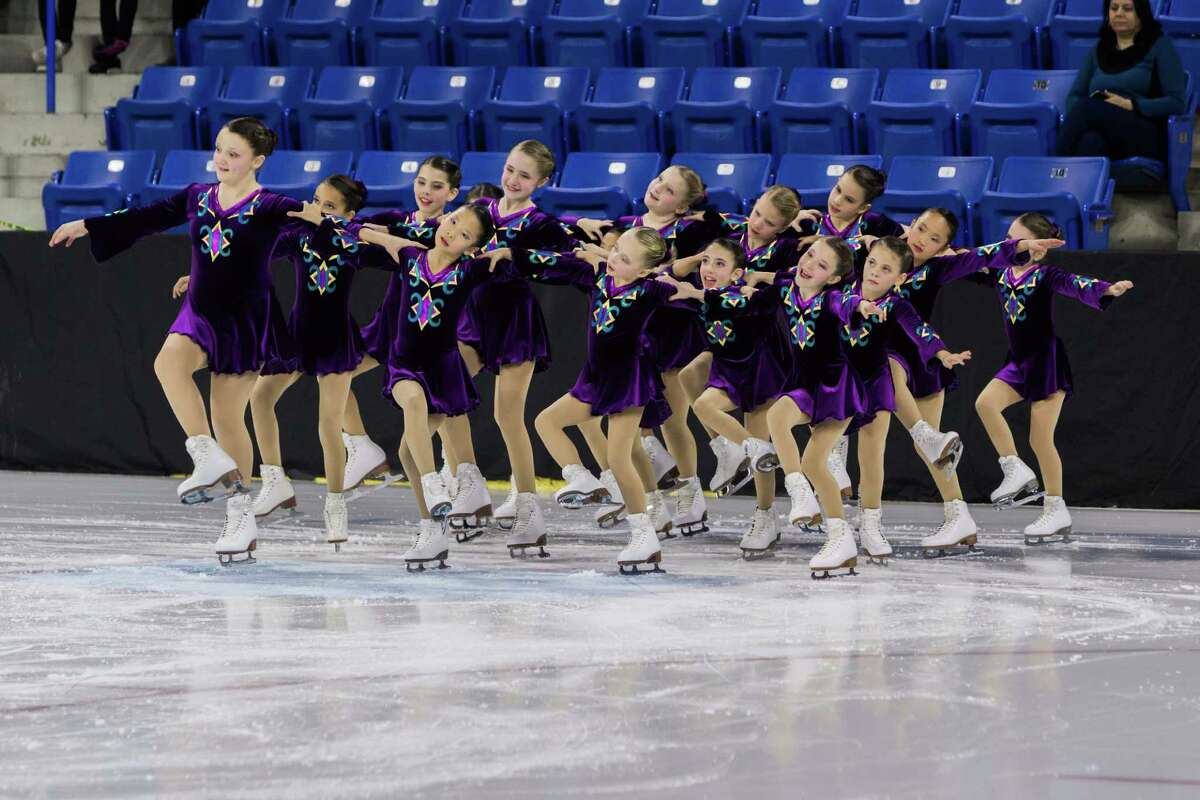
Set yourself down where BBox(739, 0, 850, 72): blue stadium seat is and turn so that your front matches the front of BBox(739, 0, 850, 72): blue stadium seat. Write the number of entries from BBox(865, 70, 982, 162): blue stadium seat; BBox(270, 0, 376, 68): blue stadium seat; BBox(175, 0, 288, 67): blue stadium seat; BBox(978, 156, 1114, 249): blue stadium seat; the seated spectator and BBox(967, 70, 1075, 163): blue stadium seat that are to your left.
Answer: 4

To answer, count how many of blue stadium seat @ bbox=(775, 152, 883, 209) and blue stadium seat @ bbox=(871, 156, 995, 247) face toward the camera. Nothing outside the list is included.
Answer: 2

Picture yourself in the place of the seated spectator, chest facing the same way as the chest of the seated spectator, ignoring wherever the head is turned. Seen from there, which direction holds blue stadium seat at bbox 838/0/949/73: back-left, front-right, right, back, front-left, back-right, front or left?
right

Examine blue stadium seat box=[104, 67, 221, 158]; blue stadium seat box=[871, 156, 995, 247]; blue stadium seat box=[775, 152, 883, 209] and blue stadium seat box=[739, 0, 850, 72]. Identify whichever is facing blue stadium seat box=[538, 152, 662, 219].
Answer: blue stadium seat box=[739, 0, 850, 72]

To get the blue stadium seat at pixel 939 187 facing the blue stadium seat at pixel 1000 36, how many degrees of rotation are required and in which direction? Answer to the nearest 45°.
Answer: approximately 180°

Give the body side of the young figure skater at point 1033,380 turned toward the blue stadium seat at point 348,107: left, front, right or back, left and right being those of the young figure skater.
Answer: right

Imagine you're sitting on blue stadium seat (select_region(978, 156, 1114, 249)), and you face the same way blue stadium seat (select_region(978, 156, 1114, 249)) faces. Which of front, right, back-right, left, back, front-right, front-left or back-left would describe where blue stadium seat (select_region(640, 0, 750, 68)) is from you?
right

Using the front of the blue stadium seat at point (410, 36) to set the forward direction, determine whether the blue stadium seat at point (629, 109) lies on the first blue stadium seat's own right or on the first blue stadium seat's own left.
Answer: on the first blue stadium seat's own left

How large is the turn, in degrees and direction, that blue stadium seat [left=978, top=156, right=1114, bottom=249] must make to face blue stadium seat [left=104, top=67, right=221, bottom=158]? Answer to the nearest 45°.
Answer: approximately 45° to its right

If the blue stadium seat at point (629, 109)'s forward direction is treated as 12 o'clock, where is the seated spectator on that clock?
The seated spectator is roughly at 8 o'clock from the blue stadium seat.

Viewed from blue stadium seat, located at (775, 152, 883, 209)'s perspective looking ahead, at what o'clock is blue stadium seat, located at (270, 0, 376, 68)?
blue stadium seat, located at (270, 0, 376, 68) is roughly at 4 o'clock from blue stadium seat, located at (775, 152, 883, 209).
